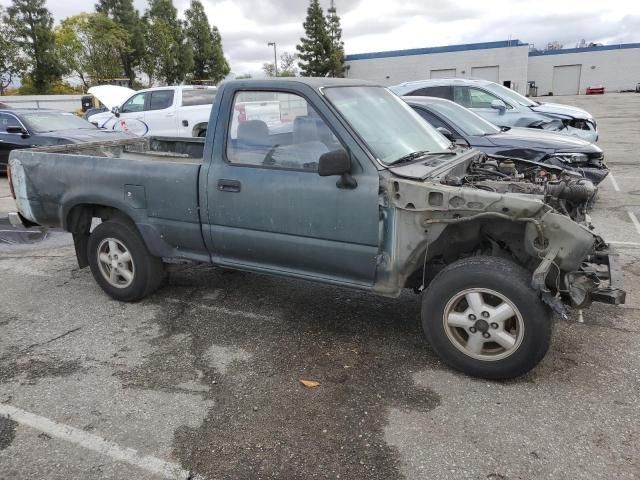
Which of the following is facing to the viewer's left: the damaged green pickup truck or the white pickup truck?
the white pickup truck

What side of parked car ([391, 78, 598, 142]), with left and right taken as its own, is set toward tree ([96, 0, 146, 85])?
back

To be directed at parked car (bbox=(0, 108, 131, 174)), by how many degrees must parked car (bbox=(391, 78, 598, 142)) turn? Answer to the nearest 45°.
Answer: approximately 135° to its right

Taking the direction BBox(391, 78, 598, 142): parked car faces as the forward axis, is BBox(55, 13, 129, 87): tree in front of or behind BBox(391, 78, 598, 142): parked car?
behind

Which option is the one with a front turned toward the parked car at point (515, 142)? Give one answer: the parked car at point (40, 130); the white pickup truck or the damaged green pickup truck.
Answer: the parked car at point (40, 130)

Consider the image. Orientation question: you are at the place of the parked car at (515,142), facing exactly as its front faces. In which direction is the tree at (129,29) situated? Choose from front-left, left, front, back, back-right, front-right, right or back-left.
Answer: back

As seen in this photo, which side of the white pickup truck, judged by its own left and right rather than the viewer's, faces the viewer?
left

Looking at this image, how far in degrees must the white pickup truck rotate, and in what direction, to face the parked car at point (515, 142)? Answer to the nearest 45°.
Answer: approximately 135° to its left

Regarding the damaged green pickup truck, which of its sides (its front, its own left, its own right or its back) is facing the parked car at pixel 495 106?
left
